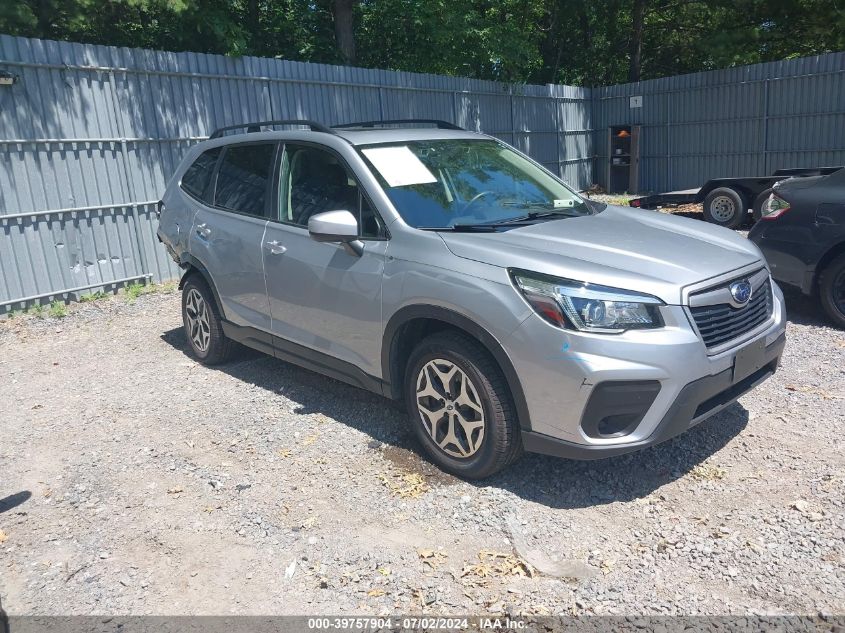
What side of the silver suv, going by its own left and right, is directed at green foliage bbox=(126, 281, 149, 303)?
back

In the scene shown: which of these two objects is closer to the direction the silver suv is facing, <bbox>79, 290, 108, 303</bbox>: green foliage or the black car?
the black car

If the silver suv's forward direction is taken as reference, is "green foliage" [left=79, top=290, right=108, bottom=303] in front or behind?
behind

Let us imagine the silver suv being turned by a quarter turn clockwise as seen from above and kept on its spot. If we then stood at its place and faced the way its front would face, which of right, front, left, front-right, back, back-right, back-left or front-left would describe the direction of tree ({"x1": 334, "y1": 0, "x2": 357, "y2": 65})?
back-right

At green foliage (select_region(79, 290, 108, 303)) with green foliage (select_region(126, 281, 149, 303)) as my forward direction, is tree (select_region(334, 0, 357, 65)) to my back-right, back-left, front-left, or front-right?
front-left

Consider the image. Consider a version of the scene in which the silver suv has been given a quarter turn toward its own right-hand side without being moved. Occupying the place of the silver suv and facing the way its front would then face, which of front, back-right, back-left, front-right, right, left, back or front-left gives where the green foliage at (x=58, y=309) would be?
right

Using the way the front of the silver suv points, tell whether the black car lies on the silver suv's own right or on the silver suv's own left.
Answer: on the silver suv's own left

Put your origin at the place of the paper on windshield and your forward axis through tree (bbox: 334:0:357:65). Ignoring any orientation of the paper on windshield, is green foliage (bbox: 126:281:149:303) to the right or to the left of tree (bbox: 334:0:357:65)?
left

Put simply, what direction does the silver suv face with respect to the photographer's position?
facing the viewer and to the right of the viewer

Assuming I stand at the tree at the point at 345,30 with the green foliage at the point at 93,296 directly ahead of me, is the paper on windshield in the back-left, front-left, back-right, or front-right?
front-left

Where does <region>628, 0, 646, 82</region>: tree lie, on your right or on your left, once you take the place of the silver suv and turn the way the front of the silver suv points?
on your left
